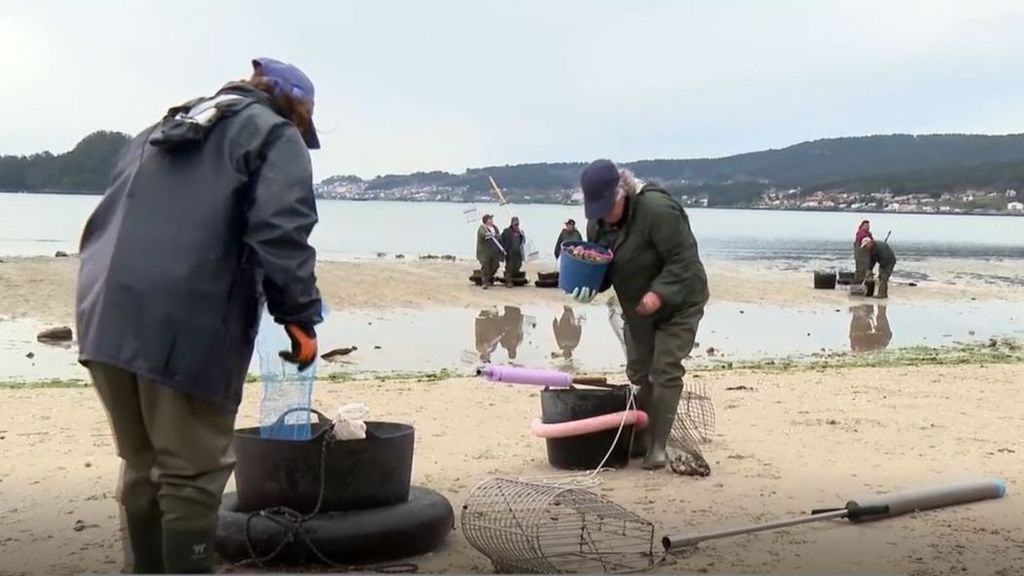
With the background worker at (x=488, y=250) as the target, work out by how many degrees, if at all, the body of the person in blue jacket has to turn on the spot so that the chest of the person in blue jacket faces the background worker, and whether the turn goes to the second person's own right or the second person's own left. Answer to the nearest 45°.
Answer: approximately 45° to the second person's own left

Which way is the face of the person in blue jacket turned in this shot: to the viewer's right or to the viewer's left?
to the viewer's right

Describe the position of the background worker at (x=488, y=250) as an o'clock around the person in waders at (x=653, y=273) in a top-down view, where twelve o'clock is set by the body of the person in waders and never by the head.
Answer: The background worker is roughly at 4 o'clock from the person in waders.

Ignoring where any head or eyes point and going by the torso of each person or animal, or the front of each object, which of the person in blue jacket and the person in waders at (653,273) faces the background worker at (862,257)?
the person in blue jacket

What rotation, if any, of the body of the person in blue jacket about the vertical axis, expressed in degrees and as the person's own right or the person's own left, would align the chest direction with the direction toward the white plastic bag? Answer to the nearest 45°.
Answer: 0° — they already face it

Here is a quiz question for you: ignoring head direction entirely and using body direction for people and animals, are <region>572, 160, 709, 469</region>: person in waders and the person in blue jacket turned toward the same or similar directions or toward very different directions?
very different directions

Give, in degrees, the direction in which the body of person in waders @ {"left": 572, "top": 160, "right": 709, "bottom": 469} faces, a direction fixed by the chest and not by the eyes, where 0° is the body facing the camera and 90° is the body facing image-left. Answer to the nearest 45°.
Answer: approximately 45°

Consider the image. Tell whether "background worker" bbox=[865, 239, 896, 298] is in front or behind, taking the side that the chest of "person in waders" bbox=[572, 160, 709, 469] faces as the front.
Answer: behind

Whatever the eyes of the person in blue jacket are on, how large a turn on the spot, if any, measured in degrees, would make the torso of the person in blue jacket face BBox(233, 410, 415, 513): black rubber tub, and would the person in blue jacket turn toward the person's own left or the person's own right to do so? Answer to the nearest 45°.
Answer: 0° — they already face it

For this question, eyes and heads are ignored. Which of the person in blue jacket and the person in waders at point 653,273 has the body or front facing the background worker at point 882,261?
the person in blue jacket

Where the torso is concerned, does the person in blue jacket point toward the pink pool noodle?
yes

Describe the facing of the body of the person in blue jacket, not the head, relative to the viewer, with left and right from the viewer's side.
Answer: facing away from the viewer and to the right of the viewer
